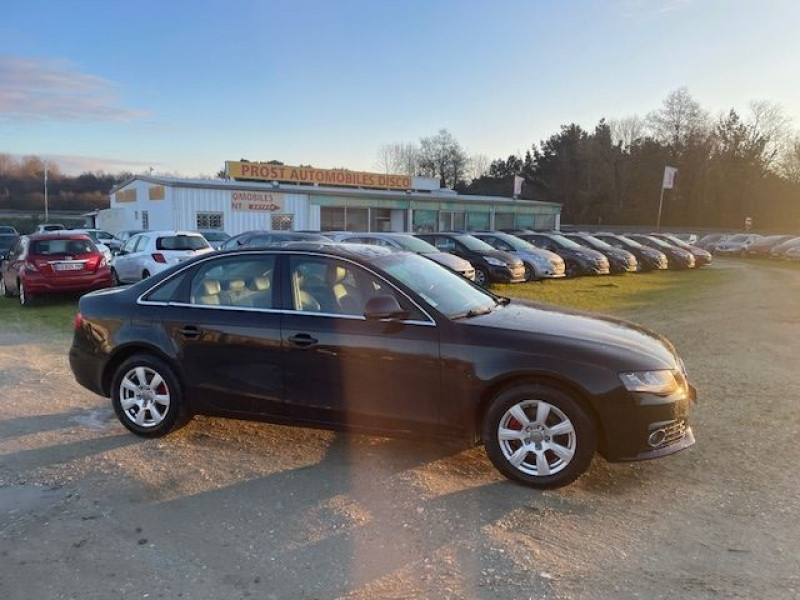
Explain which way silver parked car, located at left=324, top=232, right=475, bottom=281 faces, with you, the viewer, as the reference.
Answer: facing the viewer and to the right of the viewer

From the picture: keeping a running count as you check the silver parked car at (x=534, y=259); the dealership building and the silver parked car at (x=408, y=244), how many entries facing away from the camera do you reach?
0

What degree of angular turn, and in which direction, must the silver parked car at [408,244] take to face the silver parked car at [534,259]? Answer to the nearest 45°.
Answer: approximately 90° to its left

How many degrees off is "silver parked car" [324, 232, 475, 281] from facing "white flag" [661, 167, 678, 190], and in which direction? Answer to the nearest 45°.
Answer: approximately 90° to its left

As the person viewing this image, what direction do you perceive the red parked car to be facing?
facing away from the viewer and to the left of the viewer

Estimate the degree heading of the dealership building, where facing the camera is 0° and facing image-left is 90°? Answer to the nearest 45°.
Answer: approximately 315°

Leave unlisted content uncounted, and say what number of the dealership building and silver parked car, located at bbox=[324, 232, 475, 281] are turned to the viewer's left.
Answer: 0

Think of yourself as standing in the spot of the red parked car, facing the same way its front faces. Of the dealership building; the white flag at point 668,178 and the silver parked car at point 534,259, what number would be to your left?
0

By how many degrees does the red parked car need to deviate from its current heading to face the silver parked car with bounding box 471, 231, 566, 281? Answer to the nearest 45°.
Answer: approximately 135° to its right

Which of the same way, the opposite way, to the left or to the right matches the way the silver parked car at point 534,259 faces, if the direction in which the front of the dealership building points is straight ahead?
the same way

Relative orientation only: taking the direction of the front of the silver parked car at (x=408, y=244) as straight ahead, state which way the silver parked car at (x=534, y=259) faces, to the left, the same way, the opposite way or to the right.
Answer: the same way

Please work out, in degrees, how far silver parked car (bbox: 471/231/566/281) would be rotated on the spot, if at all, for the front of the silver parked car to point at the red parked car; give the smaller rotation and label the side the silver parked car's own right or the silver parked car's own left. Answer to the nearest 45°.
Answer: approximately 90° to the silver parked car's own right

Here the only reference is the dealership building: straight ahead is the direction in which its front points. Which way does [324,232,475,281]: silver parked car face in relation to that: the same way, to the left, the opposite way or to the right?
the same way

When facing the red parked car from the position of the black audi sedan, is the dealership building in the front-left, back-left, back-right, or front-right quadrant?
front-right

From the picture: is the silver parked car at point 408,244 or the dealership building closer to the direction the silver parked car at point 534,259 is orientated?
the silver parked car

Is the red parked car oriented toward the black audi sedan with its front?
no

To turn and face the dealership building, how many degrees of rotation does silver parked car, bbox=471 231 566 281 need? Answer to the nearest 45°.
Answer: approximately 180°

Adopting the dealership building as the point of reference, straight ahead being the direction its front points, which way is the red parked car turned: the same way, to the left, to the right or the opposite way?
the opposite way

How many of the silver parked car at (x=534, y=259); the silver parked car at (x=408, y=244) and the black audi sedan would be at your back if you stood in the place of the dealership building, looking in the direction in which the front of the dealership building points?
0

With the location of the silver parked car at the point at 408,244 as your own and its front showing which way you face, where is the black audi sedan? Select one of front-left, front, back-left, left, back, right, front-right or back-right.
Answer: front-right
